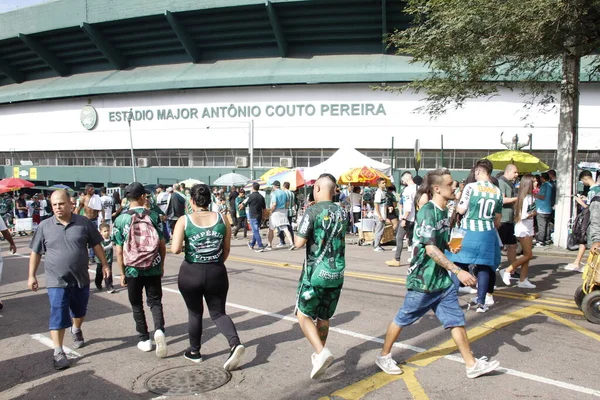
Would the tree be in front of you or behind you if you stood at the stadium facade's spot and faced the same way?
in front

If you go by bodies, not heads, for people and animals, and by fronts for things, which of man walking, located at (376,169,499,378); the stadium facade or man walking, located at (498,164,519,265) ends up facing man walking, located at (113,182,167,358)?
the stadium facade

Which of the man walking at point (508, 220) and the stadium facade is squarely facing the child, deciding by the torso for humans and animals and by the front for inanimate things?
the stadium facade

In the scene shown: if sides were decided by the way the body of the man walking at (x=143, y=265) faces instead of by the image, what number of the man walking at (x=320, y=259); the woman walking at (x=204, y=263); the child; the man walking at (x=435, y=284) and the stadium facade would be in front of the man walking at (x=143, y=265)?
2

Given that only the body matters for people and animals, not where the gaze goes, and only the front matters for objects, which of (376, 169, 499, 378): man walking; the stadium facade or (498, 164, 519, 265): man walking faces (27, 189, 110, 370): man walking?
the stadium facade

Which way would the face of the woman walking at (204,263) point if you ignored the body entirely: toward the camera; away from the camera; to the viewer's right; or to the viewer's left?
away from the camera

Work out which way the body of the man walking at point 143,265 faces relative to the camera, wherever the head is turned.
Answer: away from the camera
